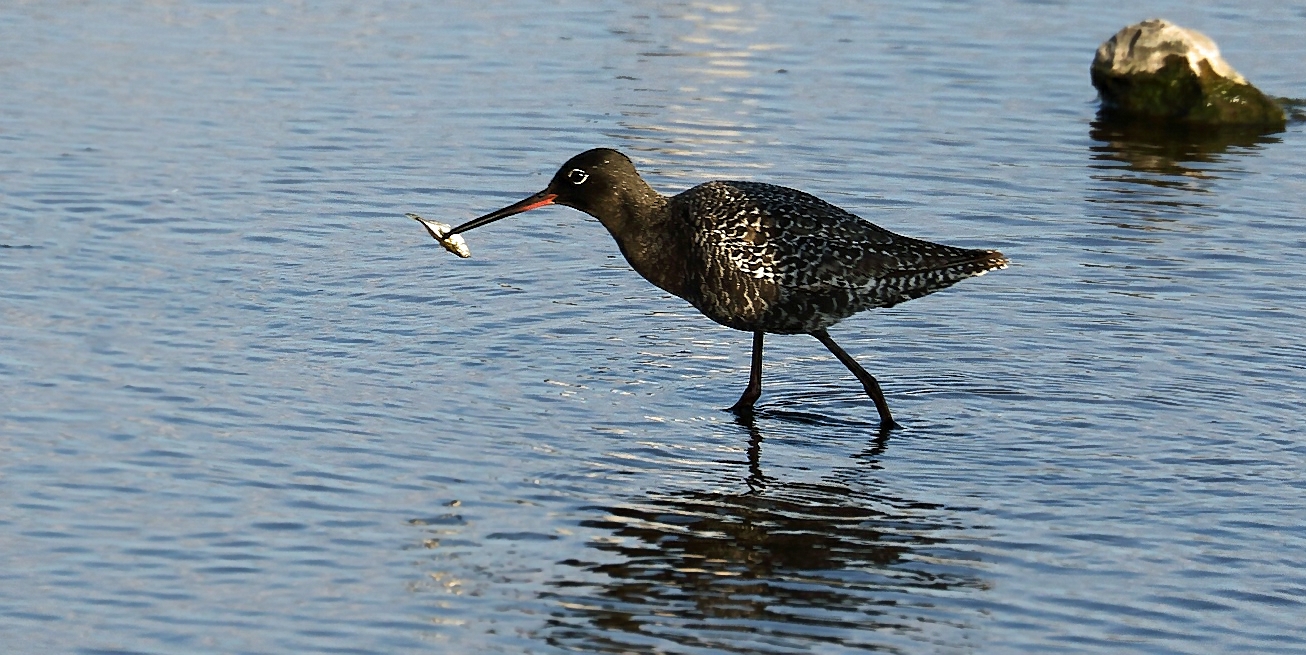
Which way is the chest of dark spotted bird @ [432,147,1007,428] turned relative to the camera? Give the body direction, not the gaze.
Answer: to the viewer's left

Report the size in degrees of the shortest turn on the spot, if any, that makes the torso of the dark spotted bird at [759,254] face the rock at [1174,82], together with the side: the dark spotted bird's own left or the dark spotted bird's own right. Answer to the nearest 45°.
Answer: approximately 135° to the dark spotted bird's own right
